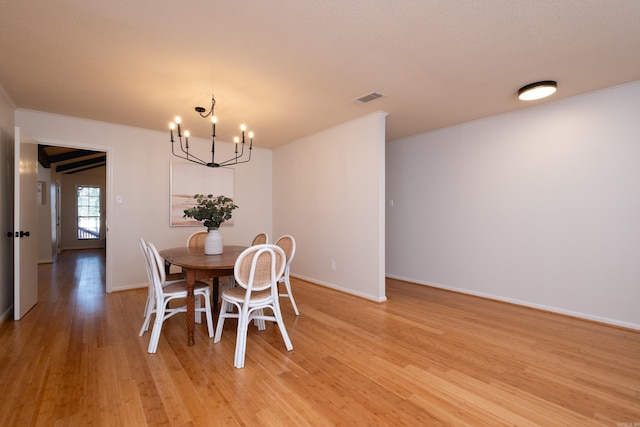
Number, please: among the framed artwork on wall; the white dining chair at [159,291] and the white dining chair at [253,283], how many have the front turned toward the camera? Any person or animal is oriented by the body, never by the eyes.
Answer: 1

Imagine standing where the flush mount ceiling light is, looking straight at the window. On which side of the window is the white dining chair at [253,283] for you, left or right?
left

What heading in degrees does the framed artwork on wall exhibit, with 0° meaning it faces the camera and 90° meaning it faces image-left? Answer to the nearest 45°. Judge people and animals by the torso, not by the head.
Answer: approximately 0°

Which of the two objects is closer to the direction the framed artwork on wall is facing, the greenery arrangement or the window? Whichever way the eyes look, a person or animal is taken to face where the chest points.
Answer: the greenery arrangement

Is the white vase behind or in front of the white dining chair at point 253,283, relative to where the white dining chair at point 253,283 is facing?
in front

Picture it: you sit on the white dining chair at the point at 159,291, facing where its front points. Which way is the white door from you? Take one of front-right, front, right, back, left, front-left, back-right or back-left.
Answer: back-left

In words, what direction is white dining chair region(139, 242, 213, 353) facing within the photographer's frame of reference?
facing to the right of the viewer

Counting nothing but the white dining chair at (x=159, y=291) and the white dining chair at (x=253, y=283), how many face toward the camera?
0

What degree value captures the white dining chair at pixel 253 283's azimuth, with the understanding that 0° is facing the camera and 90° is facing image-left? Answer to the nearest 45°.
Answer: approximately 135°

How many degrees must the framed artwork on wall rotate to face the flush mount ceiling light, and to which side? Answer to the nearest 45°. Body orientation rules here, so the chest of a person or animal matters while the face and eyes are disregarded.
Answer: approximately 45° to its left

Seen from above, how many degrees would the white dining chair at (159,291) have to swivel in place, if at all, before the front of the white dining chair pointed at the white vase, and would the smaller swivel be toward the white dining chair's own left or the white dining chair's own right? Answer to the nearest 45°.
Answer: approximately 45° to the white dining chair's own left
